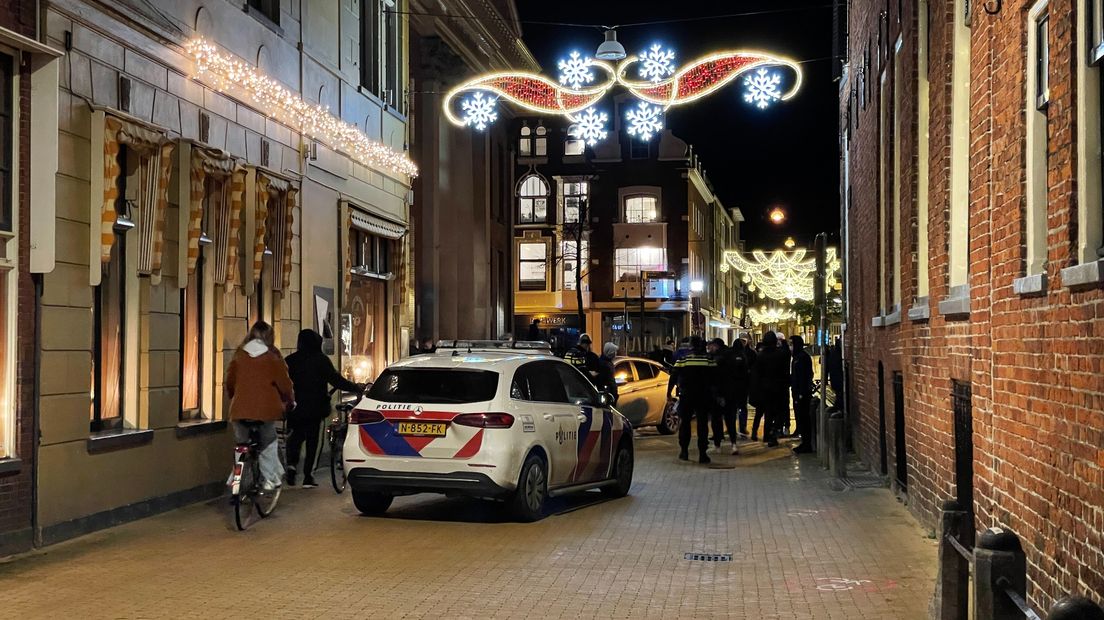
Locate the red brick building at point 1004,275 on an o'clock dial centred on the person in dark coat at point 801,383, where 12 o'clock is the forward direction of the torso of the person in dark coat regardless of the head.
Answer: The red brick building is roughly at 9 o'clock from the person in dark coat.

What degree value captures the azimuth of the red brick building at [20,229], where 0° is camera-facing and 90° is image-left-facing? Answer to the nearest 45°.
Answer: approximately 315°

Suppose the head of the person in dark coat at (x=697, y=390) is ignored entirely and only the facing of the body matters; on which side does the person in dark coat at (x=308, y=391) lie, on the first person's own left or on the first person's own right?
on the first person's own left

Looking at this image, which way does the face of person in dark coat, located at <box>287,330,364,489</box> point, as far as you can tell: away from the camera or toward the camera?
away from the camera

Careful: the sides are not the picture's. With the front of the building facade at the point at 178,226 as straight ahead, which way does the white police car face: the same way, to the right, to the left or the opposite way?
to the left

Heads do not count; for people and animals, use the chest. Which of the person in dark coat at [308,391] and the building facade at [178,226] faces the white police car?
the building facade

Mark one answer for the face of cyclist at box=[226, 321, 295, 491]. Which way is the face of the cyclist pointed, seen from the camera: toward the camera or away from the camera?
away from the camera

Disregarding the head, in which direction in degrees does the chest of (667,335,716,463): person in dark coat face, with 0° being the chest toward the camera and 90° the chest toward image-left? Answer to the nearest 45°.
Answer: approximately 180°

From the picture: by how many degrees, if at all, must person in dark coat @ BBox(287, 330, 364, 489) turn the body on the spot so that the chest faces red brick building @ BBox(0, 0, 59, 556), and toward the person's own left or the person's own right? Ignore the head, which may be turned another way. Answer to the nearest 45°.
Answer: approximately 135° to the person's own left

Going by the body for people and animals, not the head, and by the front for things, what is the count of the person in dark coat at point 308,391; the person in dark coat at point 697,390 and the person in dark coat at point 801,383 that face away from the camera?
2

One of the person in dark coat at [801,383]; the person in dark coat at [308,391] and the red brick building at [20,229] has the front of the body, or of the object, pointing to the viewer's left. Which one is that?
the person in dark coat at [801,383]
